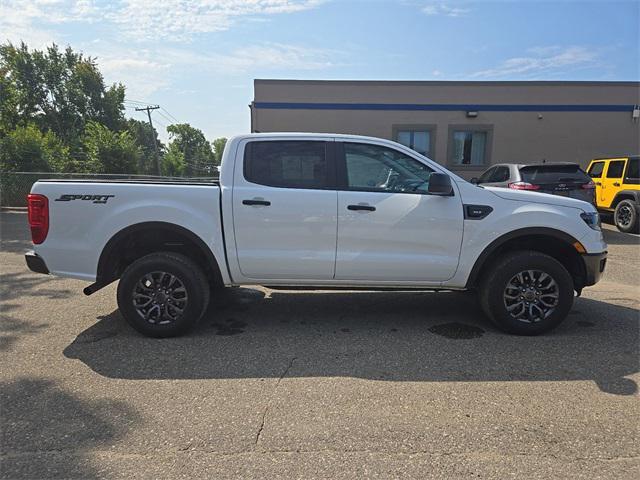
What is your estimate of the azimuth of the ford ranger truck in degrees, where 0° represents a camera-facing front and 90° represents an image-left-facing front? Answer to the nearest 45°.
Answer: approximately 270°

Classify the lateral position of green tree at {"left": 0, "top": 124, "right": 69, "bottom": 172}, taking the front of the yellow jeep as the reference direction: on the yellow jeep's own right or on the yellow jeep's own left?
on the yellow jeep's own left

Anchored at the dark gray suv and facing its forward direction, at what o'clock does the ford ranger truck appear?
The ford ranger truck is roughly at 8 o'clock from the dark gray suv.

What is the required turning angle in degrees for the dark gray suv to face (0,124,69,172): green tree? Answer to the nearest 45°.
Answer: approximately 45° to its left

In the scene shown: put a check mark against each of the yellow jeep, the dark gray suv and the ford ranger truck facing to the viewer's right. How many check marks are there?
1

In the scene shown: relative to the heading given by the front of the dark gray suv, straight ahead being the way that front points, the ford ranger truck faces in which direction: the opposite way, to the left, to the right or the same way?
to the right

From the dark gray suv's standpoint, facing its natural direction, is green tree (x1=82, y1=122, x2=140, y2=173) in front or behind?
in front

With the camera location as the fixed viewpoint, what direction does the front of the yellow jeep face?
facing away from the viewer and to the left of the viewer

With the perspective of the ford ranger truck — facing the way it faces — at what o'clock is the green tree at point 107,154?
The green tree is roughly at 8 o'clock from the ford ranger truck.
